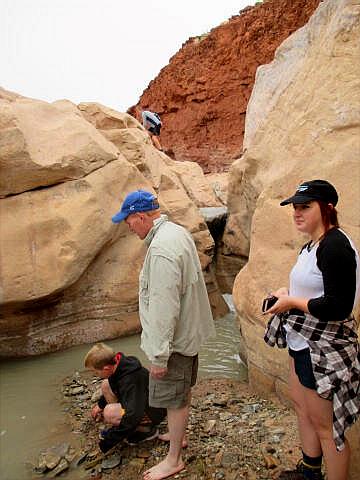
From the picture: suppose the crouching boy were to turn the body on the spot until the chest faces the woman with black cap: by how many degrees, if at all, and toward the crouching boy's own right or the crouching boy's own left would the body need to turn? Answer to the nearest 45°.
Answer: approximately 135° to the crouching boy's own left

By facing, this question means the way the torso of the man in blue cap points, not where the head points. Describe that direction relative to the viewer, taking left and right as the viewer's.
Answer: facing to the left of the viewer

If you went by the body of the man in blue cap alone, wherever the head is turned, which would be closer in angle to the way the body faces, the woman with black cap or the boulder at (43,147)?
the boulder

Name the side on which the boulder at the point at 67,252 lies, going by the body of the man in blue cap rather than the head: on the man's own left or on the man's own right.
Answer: on the man's own right

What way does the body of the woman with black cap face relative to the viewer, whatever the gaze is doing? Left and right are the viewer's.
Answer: facing to the left of the viewer

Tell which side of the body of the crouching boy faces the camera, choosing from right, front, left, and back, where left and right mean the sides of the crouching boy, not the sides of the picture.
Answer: left

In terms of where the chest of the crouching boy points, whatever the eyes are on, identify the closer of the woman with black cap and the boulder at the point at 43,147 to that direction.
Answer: the boulder

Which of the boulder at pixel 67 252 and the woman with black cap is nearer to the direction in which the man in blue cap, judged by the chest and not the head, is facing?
the boulder

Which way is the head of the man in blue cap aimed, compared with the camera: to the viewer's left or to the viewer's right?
to the viewer's left
